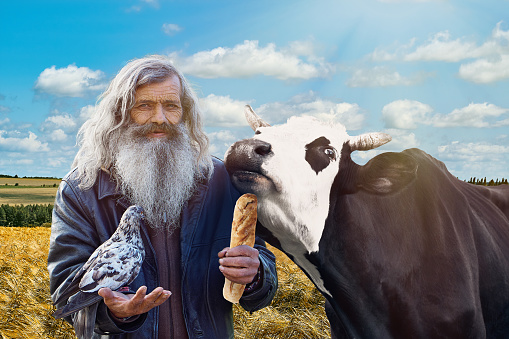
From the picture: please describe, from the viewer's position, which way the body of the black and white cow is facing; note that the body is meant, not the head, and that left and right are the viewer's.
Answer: facing the viewer and to the left of the viewer

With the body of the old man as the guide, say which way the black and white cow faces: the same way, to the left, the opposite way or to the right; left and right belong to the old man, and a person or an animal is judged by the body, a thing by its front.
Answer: to the right

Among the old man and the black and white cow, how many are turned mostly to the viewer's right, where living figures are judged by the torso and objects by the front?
0

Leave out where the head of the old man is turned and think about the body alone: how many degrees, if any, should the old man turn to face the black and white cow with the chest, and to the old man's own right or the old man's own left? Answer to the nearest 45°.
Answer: approximately 45° to the old man's own left

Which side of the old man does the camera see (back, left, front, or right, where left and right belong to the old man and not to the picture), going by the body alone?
front

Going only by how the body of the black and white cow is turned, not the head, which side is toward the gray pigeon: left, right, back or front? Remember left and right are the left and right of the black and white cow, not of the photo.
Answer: front

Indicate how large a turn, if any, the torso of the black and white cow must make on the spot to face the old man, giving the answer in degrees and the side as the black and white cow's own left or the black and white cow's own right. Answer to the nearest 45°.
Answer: approximately 45° to the black and white cow's own right

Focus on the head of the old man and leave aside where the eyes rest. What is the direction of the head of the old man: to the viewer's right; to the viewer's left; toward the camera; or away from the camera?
toward the camera
